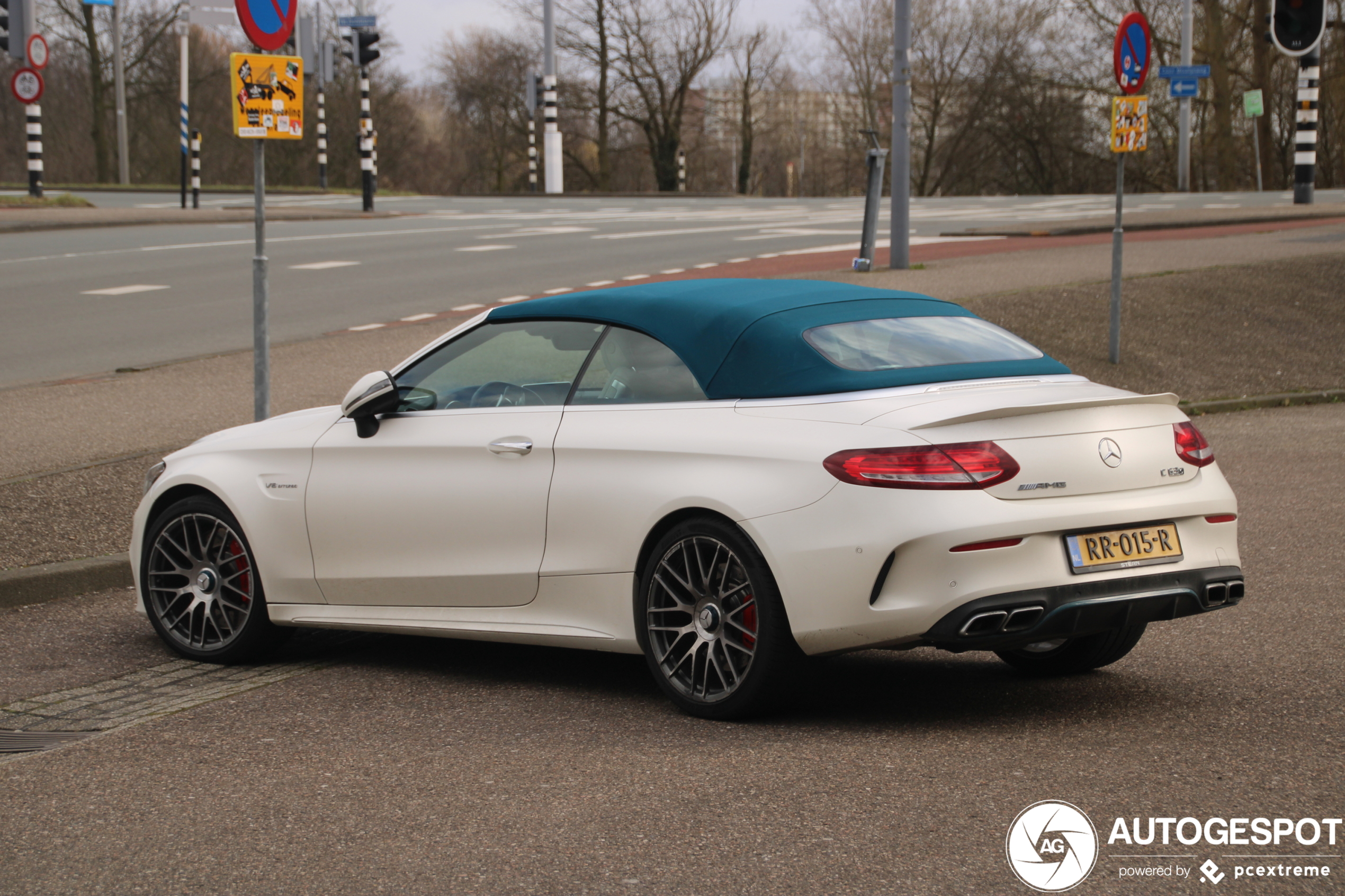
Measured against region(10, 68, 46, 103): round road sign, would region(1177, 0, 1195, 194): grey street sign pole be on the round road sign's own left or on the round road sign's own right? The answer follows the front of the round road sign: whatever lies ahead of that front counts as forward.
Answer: on the round road sign's own left

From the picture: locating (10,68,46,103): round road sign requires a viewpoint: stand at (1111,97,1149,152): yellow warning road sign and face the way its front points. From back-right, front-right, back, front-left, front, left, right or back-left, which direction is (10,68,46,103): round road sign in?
back-right

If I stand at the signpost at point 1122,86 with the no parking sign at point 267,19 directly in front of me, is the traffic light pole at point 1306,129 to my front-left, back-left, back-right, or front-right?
back-right

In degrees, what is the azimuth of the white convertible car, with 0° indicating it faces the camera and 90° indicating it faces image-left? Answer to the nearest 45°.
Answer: approximately 135°

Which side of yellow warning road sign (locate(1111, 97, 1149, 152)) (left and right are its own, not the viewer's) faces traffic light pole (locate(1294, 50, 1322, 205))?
back

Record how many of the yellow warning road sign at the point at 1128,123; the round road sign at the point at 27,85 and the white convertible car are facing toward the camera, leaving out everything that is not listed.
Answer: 2

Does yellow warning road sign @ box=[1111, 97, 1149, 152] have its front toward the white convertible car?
yes

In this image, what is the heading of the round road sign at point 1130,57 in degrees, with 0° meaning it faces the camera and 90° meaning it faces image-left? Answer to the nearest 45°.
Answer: approximately 315°
